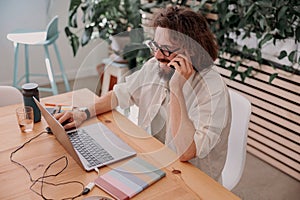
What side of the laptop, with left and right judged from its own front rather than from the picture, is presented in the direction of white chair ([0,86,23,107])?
left

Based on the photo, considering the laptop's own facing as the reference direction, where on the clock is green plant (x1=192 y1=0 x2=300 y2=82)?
The green plant is roughly at 12 o'clock from the laptop.

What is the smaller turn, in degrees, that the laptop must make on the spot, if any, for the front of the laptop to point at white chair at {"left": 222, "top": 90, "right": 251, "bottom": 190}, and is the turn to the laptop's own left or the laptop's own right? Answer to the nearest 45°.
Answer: approximately 45° to the laptop's own right

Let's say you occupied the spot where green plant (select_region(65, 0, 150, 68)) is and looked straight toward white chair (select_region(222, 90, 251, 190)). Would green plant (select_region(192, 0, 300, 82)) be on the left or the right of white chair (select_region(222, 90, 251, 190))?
left

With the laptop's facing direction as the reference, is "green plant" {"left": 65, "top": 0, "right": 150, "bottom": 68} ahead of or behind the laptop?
ahead

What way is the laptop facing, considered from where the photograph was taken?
facing away from the viewer and to the right of the viewer
